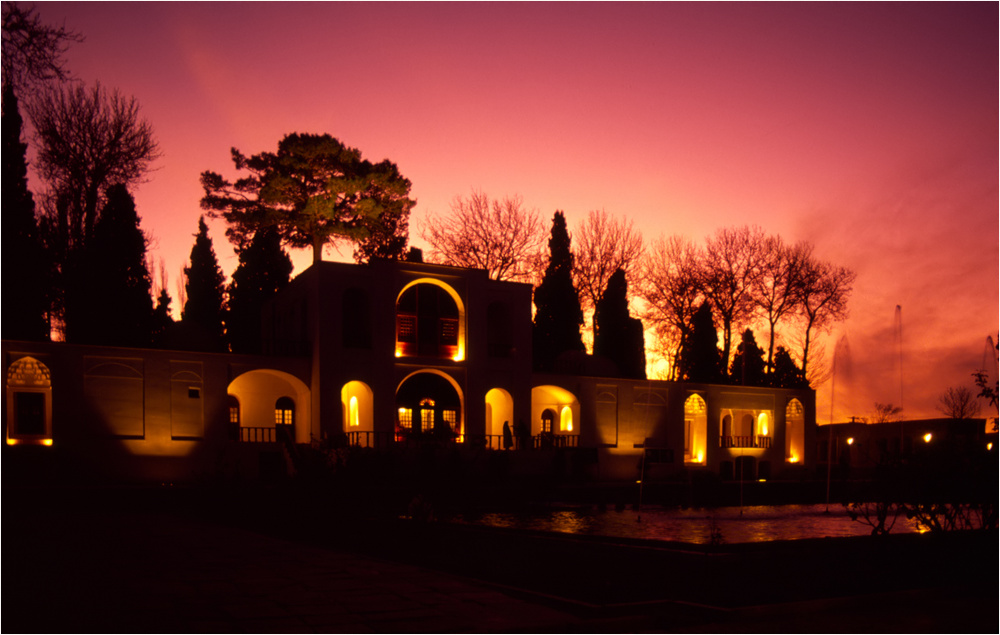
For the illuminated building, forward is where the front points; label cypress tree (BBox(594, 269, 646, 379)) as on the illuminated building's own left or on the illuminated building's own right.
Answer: on the illuminated building's own left

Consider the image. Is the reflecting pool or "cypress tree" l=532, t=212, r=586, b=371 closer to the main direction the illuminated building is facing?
the reflecting pool

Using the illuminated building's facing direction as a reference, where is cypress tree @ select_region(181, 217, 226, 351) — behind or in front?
behind

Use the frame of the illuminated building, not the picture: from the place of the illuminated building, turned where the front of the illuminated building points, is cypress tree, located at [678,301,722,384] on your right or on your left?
on your left

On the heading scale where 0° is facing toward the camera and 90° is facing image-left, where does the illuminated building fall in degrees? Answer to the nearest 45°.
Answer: approximately 315°

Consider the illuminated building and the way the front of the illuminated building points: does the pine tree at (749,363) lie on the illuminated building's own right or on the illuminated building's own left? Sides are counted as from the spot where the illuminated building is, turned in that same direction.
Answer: on the illuminated building's own left
